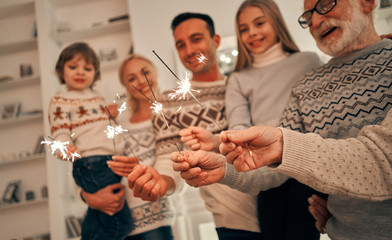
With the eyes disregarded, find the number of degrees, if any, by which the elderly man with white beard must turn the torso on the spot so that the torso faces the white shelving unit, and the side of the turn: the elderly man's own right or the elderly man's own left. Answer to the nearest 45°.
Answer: approximately 90° to the elderly man's own right

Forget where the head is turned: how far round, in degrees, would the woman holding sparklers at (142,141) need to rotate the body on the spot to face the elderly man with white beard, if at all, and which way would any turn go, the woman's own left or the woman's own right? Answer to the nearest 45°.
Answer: approximately 45° to the woman's own left

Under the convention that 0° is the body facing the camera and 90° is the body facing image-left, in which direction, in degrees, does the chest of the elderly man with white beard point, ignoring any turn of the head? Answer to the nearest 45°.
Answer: approximately 45°

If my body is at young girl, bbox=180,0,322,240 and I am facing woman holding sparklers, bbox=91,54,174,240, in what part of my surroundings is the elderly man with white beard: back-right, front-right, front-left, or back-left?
back-left

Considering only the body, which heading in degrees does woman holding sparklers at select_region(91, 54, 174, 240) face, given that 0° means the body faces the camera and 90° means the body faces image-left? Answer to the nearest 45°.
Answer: approximately 0°
